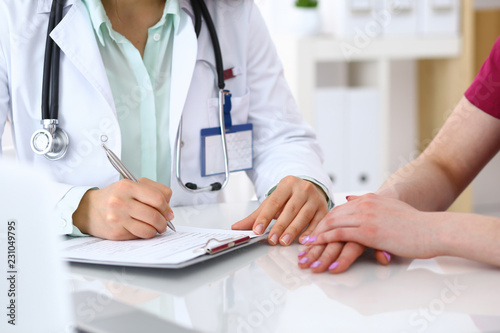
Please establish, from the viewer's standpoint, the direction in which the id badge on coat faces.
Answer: facing the viewer

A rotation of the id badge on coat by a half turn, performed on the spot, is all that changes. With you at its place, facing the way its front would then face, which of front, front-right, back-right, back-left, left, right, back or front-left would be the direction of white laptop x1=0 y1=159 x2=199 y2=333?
back

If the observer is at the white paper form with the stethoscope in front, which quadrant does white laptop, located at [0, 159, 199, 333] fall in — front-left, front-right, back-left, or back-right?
back-left

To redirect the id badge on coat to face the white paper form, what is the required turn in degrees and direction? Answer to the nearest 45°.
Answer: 0° — it already faces it

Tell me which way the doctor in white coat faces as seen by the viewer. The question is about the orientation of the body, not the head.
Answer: toward the camera

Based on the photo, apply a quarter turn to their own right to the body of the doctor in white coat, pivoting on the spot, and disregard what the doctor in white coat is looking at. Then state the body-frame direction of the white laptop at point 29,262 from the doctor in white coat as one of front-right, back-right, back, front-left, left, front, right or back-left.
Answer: left
